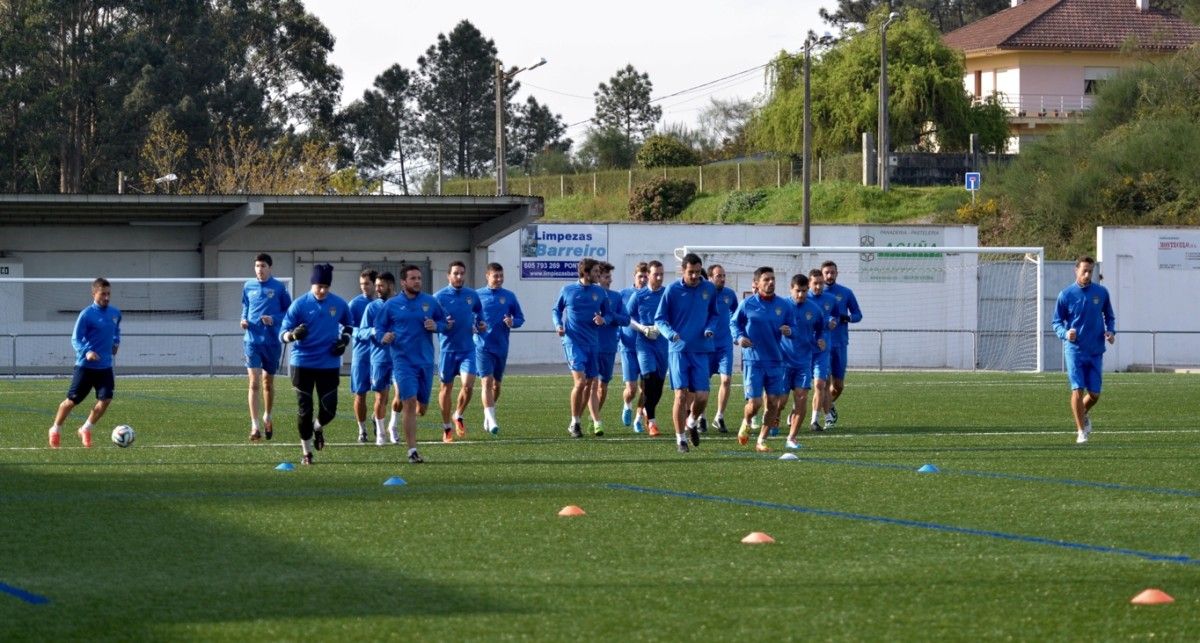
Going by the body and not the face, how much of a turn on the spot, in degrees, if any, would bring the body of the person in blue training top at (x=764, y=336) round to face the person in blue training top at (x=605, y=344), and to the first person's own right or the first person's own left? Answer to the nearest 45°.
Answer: approximately 135° to the first person's own right

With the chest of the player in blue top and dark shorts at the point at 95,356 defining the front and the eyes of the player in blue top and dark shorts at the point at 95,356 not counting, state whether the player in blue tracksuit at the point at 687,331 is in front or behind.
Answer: in front

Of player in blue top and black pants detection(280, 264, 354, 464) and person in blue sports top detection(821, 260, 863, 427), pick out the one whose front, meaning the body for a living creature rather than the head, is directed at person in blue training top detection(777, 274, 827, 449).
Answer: person in blue sports top detection(821, 260, 863, 427)

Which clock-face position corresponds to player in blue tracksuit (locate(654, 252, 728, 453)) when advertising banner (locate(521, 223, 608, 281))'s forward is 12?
The player in blue tracksuit is roughly at 12 o'clock from the advertising banner.

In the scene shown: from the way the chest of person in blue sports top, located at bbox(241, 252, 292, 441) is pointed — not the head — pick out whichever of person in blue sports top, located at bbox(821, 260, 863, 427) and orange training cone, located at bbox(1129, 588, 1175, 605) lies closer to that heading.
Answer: the orange training cone

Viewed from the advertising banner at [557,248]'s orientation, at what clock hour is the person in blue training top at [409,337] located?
The person in blue training top is roughly at 12 o'clock from the advertising banner.

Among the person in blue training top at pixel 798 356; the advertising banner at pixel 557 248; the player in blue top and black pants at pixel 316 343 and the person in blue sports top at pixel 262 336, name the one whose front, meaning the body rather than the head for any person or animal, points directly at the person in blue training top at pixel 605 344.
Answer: the advertising banner

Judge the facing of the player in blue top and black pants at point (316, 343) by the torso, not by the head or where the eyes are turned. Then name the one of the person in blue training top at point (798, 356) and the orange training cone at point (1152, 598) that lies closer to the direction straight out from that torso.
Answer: the orange training cone

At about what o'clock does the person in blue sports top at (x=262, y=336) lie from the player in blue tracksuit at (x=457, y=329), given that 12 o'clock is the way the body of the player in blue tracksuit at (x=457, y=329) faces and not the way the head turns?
the person in blue sports top at (x=262, y=336) is roughly at 3 o'clock from the player in blue tracksuit at (x=457, y=329).

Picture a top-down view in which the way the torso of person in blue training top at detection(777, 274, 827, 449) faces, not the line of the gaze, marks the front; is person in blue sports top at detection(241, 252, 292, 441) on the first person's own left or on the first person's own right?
on the first person's own right

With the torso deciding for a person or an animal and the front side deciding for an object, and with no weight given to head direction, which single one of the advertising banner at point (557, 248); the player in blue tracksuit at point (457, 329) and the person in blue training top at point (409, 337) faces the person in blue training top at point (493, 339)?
the advertising banner
